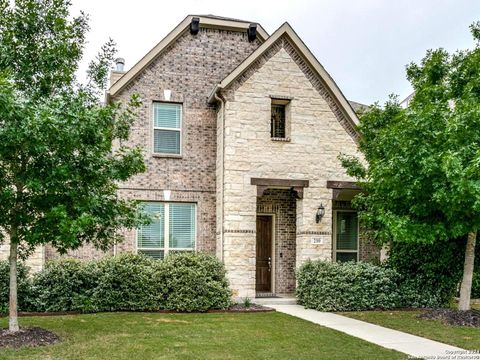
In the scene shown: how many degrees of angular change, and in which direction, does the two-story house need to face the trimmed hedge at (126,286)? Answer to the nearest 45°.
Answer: approximately 45° to its right

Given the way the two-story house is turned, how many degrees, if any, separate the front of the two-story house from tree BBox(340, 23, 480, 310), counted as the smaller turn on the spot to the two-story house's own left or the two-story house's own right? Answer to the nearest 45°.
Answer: approximately 45° to the two-story house's own left

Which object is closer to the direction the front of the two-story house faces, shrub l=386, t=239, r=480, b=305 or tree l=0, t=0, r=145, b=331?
the tree

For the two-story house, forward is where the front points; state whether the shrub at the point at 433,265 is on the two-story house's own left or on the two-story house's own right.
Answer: on the two-story house's own left

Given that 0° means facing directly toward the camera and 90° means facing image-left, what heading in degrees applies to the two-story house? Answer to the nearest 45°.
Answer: approximately 0°

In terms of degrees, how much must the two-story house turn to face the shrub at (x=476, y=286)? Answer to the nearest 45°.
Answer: approximately 90° to its left
